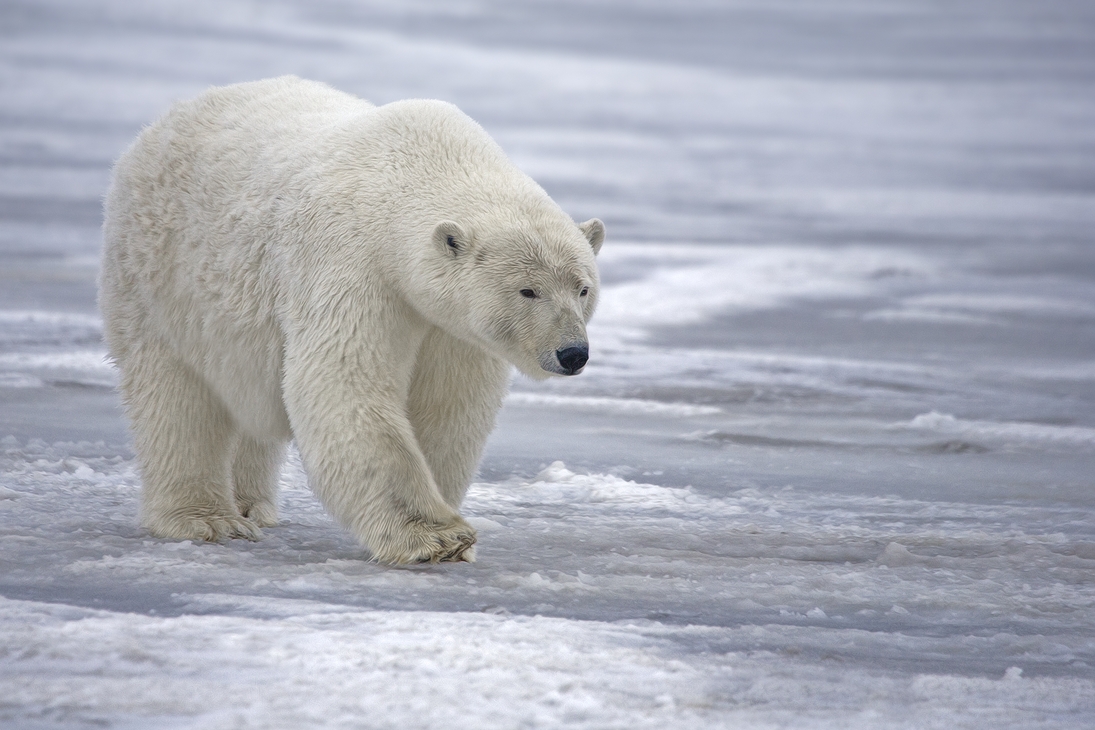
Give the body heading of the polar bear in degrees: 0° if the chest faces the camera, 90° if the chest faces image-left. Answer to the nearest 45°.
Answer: approximately 315°
